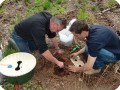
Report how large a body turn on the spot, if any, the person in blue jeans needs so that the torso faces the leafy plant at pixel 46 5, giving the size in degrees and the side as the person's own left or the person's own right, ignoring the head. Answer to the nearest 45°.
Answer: approximately 45° to the person's own right

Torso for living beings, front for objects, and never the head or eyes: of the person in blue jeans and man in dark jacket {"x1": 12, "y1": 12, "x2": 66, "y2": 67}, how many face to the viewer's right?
1

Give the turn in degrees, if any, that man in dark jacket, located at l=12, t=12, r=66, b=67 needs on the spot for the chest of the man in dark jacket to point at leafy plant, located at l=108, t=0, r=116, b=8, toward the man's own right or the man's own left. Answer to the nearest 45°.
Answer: approximately 45° to the man's own left

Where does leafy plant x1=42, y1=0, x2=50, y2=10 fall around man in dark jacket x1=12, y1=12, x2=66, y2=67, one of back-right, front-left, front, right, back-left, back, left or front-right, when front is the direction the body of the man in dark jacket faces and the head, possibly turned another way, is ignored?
left

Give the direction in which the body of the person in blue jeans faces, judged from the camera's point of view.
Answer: to the viewer's left

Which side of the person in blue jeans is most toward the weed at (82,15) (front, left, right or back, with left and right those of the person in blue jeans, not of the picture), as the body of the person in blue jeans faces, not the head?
right

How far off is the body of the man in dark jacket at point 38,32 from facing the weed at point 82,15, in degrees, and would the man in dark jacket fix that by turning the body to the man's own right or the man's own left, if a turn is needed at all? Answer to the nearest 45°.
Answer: approximately 45° to the man's own left

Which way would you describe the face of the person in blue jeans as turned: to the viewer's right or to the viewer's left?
to the viewer's left

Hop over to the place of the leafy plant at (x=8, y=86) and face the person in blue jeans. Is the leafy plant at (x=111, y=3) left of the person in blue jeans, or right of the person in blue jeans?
left

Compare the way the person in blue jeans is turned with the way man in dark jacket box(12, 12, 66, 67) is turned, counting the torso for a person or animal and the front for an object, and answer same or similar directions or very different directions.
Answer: very different directions

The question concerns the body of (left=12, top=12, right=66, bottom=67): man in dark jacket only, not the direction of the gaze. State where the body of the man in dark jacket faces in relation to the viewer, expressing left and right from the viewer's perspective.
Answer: facing to the right of the viewer

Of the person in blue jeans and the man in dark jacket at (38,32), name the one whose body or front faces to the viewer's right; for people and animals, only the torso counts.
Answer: the man in dark jacket
